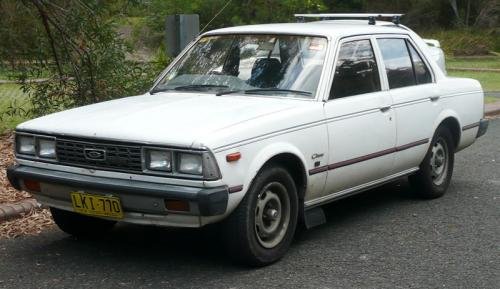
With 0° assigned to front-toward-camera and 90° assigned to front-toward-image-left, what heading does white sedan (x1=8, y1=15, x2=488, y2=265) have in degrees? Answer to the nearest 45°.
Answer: approximately 45°
